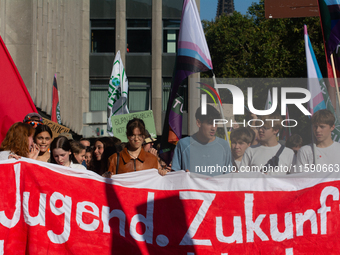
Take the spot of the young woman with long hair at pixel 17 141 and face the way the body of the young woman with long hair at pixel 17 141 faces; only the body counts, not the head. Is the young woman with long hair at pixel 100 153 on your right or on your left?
on your left

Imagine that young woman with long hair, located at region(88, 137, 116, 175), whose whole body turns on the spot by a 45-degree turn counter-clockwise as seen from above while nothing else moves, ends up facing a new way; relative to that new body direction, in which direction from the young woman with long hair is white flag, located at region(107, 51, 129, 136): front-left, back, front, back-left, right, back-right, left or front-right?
back

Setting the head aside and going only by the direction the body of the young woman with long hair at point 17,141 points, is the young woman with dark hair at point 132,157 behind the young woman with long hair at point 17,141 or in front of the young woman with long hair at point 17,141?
in front

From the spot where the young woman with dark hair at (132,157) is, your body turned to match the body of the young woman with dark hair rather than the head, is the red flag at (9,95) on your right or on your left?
on your right

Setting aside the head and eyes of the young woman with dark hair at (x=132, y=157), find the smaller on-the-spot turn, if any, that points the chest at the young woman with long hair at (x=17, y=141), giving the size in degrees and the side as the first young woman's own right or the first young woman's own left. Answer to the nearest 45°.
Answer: approximately 90° to the first young woman's own right
